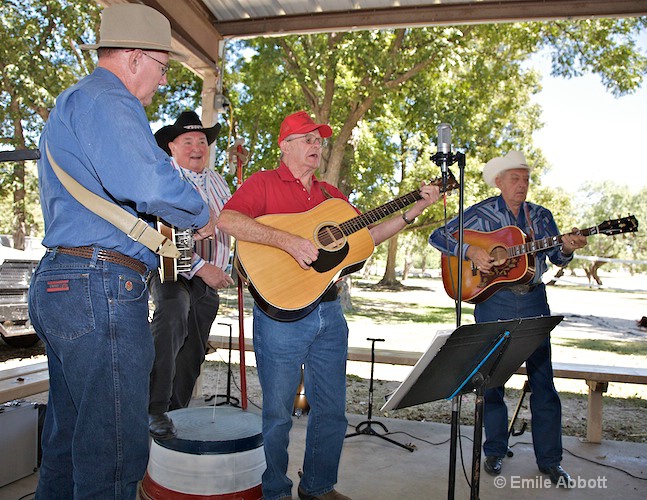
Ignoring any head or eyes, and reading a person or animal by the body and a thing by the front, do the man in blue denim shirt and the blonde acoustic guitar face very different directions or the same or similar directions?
very different directions

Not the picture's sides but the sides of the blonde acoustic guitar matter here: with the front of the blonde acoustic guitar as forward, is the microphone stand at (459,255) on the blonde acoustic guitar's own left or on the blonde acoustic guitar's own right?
on the blonde acoustic guitar's own left

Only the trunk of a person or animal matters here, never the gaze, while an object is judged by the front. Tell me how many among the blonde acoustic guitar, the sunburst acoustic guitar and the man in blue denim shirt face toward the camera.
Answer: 2

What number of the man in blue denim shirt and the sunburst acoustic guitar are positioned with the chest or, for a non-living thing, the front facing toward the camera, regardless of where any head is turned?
1

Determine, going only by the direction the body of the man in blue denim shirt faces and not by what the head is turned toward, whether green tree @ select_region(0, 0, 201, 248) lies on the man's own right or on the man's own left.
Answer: on the man's own left

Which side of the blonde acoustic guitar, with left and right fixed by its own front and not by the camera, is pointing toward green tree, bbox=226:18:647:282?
back

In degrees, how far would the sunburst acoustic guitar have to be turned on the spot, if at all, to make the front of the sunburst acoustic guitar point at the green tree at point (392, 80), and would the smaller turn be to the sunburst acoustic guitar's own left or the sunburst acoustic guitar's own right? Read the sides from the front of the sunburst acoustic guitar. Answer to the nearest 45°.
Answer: approximately 180°

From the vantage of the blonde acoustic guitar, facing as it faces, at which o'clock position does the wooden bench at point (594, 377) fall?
The wooden bench is roughly at 8 o'clock from the blonde acoustic guitar.
